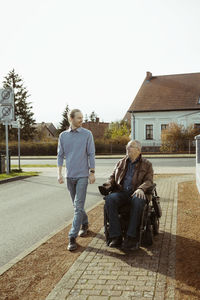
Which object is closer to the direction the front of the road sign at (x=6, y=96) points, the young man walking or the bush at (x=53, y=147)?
the young man walking

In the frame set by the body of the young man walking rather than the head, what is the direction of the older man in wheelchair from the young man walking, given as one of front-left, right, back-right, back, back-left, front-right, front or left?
left

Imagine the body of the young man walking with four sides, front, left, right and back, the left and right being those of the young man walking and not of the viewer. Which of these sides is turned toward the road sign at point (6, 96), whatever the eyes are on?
back

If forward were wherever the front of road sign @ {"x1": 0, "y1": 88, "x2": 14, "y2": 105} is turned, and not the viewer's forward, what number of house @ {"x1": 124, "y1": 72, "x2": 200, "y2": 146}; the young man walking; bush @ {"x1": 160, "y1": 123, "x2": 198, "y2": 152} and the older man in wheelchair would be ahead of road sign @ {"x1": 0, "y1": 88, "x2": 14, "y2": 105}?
2

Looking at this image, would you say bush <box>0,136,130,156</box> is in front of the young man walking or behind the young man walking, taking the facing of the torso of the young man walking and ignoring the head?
behind

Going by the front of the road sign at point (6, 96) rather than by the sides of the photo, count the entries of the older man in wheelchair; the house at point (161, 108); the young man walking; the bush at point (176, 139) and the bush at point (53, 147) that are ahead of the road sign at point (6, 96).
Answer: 2

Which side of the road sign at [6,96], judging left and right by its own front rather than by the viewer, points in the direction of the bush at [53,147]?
back

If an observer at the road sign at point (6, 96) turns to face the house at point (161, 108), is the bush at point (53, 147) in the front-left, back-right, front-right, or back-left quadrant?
front-left

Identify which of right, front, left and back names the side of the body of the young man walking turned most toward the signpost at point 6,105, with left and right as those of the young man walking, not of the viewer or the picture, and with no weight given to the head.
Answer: back

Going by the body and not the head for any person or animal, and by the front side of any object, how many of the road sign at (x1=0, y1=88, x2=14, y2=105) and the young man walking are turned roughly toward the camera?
2

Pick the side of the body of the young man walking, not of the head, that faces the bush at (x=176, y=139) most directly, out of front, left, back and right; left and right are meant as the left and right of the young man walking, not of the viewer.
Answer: back

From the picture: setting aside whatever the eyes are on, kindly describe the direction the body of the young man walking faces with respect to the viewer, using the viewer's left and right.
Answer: facing the viewer

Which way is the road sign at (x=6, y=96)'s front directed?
toward the camera

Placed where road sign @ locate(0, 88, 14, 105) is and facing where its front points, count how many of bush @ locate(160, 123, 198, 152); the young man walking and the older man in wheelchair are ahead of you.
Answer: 2

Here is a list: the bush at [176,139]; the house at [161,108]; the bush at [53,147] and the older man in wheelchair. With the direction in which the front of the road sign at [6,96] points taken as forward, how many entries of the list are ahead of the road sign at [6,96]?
1
